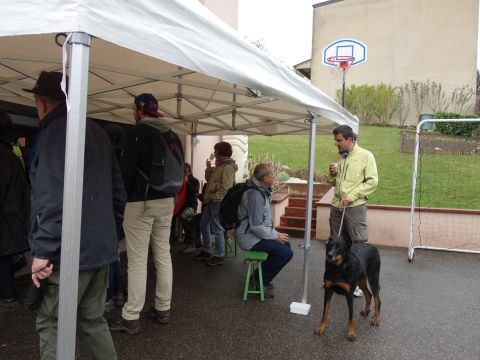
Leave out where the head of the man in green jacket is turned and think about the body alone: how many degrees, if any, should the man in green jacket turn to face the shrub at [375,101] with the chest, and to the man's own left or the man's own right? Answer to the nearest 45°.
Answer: approximately 135° to the man's own right

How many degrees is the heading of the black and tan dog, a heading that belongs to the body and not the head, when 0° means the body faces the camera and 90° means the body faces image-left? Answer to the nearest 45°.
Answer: approximately 45°

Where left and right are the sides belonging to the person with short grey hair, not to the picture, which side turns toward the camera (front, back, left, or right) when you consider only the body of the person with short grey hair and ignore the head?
right

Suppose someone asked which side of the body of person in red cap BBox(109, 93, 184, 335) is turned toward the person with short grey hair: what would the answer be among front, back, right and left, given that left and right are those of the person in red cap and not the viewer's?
right

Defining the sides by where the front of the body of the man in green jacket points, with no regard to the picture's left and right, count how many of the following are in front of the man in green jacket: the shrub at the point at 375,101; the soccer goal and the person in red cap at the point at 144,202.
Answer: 1
